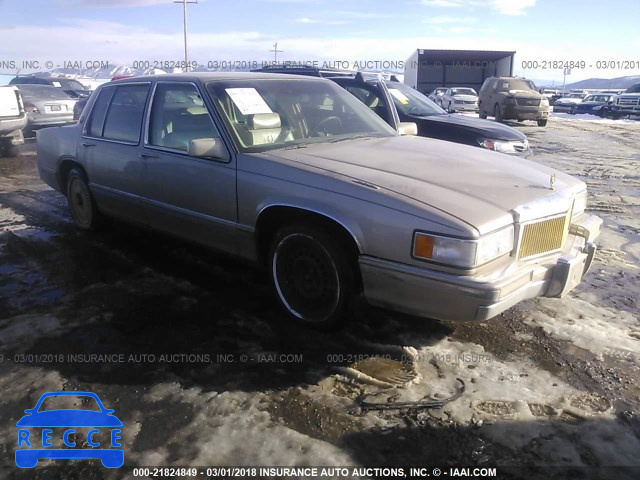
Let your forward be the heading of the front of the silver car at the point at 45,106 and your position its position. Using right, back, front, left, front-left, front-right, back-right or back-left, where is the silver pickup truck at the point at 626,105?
back-right

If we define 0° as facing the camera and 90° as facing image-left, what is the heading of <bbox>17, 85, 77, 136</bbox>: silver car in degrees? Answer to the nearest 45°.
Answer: approximately 135°

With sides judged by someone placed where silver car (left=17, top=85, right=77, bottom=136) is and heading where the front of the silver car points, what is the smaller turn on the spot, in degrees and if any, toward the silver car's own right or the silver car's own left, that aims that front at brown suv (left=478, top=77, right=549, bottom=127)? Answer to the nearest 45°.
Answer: approximately 135° to the silver car's own right

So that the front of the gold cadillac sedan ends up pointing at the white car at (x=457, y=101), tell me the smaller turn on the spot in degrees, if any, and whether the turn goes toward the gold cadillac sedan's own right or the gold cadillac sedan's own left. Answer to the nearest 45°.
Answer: approximately 135° to the gold cadillac sedan's own left

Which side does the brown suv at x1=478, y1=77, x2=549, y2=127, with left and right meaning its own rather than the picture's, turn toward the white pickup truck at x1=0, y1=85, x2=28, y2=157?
right

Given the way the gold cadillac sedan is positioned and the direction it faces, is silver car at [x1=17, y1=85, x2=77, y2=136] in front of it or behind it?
behind

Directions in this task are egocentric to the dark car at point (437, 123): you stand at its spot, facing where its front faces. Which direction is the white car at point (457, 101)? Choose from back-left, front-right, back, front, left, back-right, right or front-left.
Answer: back-left

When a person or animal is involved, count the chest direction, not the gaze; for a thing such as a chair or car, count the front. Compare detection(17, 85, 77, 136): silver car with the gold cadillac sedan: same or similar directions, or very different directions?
very different directions

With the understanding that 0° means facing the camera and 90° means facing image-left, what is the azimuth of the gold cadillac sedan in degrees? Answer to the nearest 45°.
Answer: approximately 315°

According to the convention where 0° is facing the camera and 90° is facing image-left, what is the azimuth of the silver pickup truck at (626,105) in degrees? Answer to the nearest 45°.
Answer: approximately 45°

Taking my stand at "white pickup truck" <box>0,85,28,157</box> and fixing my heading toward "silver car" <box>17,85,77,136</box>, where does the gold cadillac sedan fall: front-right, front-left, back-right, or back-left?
back-right
